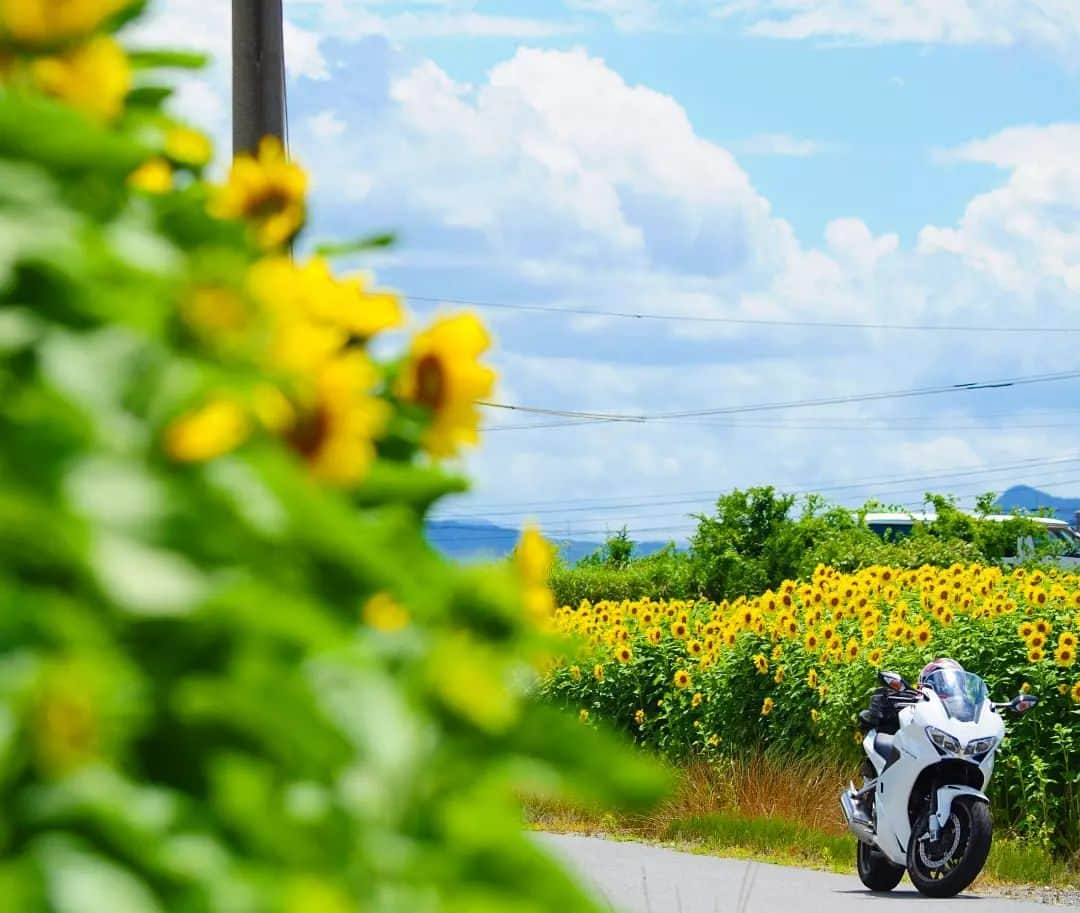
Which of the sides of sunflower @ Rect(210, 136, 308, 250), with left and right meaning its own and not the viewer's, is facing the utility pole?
back

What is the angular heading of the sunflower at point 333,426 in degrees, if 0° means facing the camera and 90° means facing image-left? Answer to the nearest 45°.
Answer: approximately 45°

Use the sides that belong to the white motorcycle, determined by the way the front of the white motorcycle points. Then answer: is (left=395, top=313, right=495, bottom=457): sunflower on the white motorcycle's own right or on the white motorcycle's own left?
on the white motorcycle's own right

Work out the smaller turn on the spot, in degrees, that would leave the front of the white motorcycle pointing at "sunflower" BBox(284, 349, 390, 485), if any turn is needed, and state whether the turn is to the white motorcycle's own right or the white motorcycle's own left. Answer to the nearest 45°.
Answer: approximately 45° to the white motorcycle's own right

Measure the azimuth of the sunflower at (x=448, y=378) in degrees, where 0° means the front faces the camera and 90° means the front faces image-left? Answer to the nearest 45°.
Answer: approximately 45°

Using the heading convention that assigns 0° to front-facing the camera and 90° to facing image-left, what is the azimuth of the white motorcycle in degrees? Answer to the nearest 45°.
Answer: approximately 315°

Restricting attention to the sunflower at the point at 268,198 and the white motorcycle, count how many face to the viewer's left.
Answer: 0

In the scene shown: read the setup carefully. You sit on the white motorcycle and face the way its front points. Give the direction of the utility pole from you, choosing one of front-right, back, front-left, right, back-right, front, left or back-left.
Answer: right

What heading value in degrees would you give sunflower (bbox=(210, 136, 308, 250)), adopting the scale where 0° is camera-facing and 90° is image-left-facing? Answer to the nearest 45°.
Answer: approximately 0°

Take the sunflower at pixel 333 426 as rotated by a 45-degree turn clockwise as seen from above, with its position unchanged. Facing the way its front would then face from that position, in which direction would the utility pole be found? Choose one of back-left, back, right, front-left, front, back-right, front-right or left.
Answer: right
